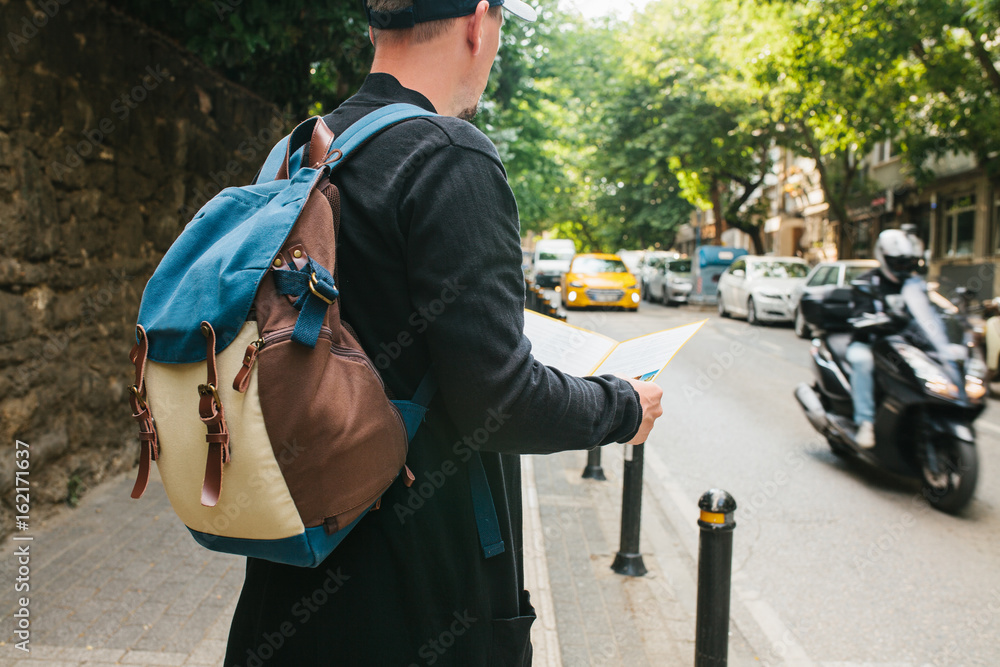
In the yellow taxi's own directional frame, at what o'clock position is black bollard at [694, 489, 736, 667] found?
The black bollard is roughly at 12 o'clock from the yellow taxi.

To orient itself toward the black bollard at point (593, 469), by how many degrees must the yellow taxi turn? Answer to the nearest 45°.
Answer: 0° — it already faces it

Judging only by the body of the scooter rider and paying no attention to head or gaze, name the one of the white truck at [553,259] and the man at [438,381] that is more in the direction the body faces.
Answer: the man

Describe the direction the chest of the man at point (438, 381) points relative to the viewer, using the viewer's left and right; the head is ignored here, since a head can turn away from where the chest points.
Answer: facing away from the viewer and to the right of the viewer

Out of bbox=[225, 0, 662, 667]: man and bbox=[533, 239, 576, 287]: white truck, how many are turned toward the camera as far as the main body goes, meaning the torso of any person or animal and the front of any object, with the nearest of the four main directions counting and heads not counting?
1

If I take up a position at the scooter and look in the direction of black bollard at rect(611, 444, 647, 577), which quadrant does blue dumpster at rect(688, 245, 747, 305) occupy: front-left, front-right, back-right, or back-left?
back-right

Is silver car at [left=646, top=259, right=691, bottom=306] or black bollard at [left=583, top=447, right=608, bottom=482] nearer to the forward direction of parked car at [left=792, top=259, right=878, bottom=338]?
the black bollard

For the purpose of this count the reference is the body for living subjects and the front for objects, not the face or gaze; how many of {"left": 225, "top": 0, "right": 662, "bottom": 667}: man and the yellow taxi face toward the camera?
1

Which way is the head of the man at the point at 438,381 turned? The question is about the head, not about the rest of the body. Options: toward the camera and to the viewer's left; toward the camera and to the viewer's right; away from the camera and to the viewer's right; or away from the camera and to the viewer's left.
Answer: away from the camera and to the viewer's right

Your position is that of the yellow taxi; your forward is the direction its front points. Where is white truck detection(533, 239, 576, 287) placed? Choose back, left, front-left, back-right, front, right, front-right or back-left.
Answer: back
